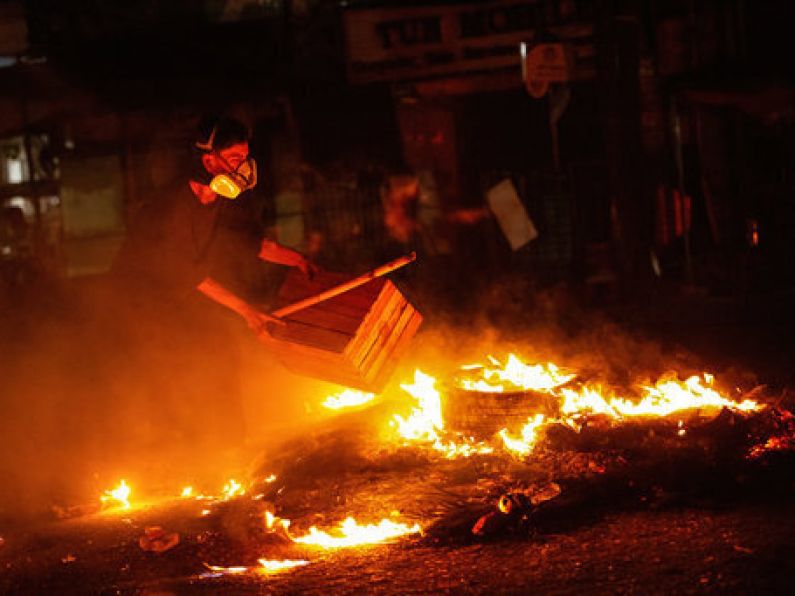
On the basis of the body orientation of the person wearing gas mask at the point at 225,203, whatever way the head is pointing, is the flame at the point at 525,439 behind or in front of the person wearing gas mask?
in front

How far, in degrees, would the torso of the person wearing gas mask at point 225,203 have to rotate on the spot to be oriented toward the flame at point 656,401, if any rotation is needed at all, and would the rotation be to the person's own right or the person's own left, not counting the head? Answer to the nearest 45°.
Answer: approximately 45° to the person's own left

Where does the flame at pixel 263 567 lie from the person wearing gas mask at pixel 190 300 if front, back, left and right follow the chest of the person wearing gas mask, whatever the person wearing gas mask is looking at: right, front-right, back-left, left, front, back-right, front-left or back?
front-right

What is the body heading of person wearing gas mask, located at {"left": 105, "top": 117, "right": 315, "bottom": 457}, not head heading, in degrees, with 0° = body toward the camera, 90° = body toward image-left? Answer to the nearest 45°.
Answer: approximately 315°

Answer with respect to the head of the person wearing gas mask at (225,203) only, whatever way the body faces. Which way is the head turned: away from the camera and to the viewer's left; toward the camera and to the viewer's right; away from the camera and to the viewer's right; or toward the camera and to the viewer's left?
toward the camera and to the viewer's right
